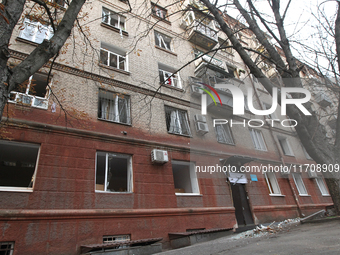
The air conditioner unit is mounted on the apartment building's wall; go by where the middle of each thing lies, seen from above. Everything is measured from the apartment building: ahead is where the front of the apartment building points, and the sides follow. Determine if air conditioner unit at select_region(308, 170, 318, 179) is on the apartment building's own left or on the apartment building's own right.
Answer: on the apartment building's own left

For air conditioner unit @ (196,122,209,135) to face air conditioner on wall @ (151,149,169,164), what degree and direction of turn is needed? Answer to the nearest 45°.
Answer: approximately 90° to its right

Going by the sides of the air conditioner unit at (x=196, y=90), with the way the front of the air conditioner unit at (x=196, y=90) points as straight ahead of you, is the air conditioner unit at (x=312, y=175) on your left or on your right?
on your left
